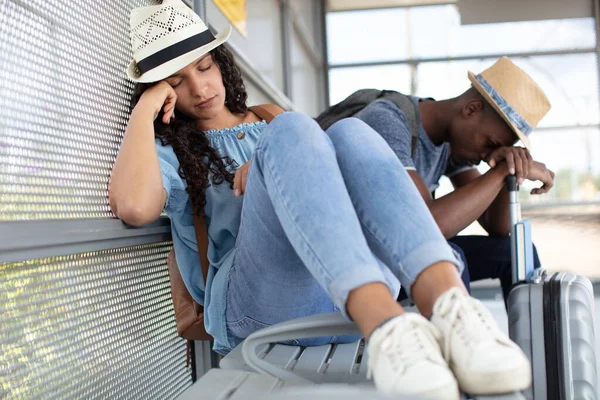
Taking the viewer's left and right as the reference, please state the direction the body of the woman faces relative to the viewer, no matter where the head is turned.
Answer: facing the viewer and to the right of the viewer

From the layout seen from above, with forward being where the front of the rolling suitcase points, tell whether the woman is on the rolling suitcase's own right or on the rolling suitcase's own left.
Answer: on the rolling suitcase's own right

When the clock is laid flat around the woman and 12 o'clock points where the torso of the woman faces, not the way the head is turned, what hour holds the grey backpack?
The grey backpack is roughly at 8 o'clock from the woman.

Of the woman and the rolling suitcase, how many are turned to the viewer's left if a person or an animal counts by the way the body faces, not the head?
0

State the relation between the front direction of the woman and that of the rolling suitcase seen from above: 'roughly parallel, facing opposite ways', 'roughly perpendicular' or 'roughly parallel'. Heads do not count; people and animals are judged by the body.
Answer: roughly parallel

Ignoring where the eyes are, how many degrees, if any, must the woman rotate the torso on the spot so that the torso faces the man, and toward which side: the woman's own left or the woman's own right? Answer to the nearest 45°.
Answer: approximately 90° to the woman's own left

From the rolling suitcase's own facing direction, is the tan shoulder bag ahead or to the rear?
to the rear

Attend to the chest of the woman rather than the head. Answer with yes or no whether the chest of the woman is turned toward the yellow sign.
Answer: no
